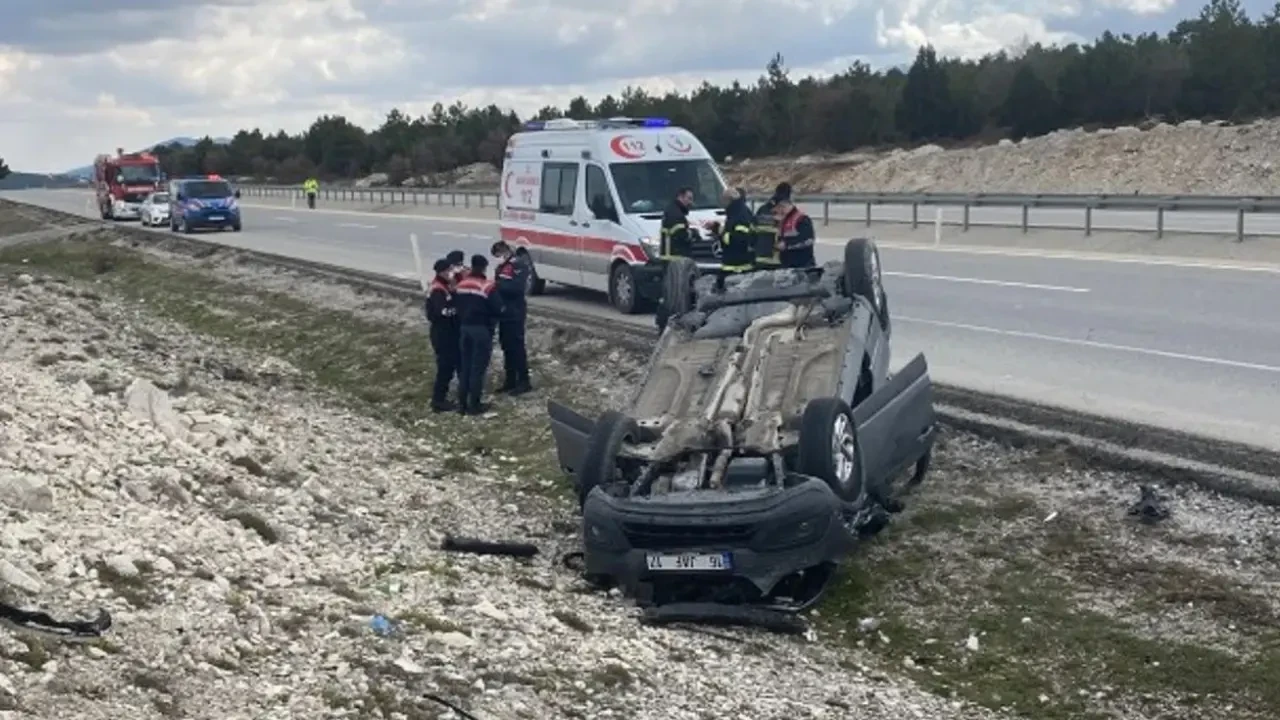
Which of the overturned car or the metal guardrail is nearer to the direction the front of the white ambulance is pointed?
the overturned car

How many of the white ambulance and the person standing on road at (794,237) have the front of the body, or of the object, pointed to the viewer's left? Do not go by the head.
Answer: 1

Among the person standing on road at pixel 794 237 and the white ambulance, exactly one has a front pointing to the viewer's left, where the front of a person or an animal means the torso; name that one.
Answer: the person standing on road

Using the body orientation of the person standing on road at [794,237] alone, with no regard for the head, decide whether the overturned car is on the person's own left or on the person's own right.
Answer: on the person's own left

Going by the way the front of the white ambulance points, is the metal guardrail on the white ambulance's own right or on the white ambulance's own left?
on the white ambulance's own left

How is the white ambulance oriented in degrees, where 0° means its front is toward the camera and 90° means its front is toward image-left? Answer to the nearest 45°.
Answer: approximately 315°

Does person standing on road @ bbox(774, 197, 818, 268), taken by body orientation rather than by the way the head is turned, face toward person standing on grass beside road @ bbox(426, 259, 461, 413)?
yes

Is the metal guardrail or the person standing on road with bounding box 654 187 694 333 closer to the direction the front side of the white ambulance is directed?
the person standing on road

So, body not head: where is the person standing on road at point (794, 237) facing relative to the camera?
to the viewer's left

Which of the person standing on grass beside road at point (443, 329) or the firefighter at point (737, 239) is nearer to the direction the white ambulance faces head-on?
the firefighter
